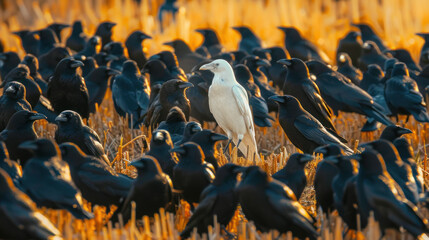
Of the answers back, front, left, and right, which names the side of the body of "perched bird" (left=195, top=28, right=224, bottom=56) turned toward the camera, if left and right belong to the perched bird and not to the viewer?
left

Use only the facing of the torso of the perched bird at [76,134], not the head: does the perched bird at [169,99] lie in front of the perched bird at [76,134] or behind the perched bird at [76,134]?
behind

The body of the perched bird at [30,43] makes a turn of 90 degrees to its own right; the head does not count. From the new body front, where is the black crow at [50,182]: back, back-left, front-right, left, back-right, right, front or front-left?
back

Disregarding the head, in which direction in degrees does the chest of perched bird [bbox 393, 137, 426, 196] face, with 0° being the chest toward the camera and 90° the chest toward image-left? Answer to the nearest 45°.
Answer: approximately 90°

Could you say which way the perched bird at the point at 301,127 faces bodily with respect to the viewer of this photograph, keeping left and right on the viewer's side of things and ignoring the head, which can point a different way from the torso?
facing to the left of the viewer

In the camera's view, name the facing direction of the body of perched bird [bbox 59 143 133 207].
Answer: to the viewer's left

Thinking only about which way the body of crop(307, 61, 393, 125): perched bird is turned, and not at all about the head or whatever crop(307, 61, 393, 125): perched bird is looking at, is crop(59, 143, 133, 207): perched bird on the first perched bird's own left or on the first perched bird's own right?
on the first perched bird's own left

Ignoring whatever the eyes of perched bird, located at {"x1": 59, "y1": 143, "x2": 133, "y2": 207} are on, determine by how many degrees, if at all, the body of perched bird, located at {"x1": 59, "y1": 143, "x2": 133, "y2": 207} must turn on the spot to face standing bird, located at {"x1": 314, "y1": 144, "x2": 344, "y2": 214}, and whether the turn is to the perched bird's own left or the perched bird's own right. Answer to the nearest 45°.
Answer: approximately 180°

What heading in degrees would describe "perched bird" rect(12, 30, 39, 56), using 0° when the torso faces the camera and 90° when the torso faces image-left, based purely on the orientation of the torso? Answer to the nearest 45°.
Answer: approximately 90°

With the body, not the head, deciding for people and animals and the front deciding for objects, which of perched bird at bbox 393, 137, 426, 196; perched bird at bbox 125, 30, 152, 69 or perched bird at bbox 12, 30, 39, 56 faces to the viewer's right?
perched bird at bbox 125, 30, 152, 69

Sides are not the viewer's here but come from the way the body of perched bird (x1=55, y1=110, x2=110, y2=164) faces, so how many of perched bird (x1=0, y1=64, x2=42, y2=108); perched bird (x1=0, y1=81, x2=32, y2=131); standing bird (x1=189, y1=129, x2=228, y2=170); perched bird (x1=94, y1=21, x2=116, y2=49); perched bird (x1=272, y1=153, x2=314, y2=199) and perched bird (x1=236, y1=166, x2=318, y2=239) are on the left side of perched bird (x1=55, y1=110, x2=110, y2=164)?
3
